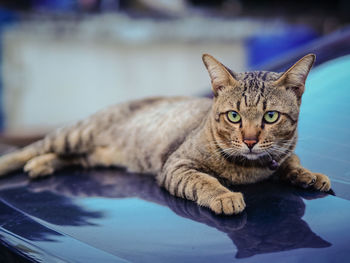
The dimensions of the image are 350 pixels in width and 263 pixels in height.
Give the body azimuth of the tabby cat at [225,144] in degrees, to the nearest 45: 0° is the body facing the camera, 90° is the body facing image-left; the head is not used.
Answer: approximately 315°
